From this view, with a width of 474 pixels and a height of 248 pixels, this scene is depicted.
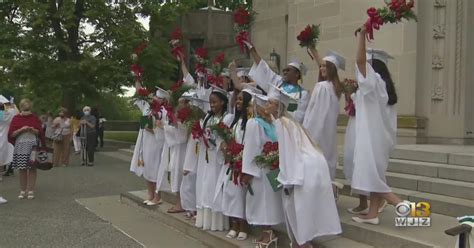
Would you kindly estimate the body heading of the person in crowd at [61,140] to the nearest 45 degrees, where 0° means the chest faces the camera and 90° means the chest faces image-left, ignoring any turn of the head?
approximately 0°

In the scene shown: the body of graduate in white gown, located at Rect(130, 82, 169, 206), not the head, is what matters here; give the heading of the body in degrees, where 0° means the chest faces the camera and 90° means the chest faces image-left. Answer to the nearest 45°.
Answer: approximately 45°

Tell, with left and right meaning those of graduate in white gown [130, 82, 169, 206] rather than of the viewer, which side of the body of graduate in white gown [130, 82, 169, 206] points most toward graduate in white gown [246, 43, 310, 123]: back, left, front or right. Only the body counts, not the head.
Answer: left

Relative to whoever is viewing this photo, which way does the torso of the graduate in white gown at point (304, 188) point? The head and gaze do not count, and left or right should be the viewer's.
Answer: facing to the left of the viewer
